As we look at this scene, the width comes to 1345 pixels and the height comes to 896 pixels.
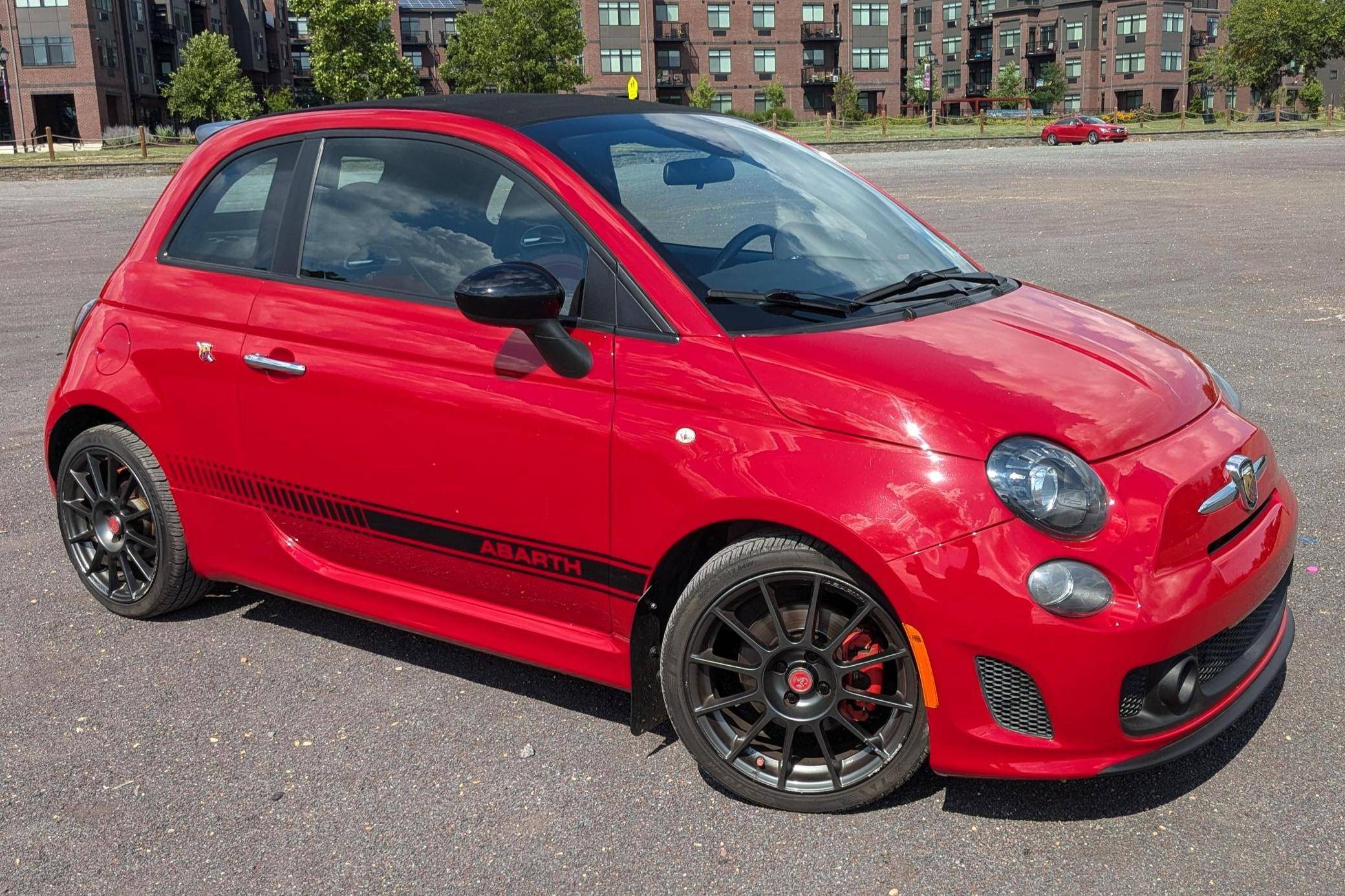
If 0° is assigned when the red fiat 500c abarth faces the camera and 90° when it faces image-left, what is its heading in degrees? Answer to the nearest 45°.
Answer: approximately 315°

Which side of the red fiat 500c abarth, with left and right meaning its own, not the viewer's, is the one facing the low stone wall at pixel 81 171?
back
